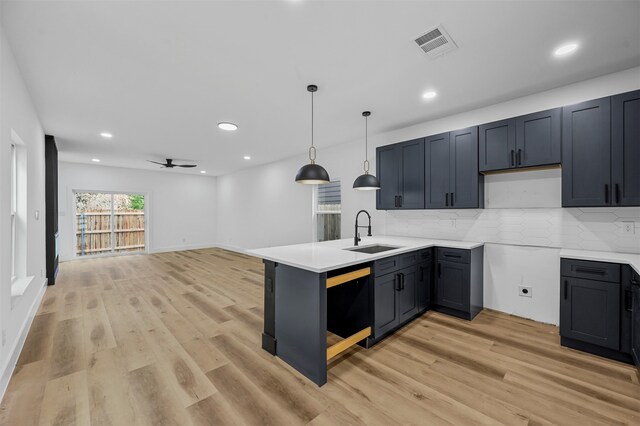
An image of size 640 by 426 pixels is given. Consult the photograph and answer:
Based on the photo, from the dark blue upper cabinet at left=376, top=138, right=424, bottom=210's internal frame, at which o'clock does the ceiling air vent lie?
The ceiling air vent is roughly at 10 o'clock from the dark blue upper cabinet.

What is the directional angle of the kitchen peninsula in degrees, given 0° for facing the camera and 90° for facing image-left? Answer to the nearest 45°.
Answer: approximately 315°

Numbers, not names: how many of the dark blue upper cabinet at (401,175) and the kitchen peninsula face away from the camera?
0

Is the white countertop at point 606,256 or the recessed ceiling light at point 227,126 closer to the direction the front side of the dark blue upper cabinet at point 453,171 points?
the recessed ceiling light

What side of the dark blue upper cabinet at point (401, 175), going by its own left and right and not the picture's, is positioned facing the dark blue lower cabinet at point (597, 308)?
left

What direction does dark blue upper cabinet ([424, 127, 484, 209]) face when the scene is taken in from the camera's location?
facing the viewer and to the left of the viewer

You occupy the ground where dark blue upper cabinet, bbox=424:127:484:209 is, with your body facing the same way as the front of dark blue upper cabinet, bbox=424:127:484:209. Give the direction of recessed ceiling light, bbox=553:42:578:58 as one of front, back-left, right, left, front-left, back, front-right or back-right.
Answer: left

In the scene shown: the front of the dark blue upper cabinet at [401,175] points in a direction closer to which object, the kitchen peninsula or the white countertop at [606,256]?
the kitchen peninsula

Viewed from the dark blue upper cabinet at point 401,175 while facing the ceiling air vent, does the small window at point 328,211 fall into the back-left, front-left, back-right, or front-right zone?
back-right

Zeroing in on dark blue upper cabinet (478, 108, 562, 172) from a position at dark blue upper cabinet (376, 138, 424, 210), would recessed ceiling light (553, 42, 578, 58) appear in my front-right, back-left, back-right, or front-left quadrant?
front-right

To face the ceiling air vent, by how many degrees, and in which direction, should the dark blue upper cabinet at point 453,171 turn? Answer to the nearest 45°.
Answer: approximately 45° to its left

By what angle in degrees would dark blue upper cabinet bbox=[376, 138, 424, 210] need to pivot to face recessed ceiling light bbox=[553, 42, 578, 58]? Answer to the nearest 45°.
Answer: approximately 90° to its left

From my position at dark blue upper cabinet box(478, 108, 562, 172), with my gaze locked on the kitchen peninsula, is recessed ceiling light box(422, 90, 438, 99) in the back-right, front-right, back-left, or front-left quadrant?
front-right

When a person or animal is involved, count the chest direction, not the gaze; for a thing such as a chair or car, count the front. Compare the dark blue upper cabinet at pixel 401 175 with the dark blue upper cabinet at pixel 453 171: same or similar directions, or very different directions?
same or similar directions
